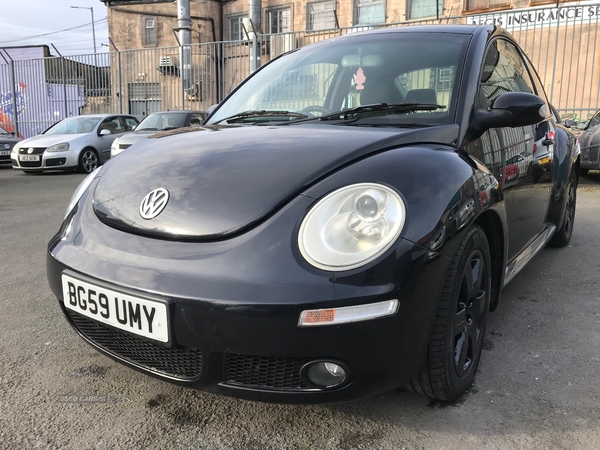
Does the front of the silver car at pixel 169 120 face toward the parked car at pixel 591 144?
no

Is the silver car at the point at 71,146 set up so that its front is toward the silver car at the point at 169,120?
no

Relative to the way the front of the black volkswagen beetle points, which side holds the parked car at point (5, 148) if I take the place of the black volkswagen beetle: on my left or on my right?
on my right

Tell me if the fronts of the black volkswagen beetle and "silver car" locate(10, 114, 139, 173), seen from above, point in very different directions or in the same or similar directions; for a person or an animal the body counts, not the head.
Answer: same or similar directions

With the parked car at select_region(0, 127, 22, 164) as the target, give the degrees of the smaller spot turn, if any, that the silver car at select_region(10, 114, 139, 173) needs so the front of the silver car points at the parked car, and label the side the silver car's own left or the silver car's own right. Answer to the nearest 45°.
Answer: approximately 90° to the silver car's own right

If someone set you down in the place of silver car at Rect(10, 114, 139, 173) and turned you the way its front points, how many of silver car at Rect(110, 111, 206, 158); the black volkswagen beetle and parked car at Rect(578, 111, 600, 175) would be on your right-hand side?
0

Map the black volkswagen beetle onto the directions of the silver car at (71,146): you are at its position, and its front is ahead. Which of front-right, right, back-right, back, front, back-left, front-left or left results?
front-left

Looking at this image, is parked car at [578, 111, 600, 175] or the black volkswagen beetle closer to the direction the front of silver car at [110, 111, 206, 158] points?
the black volkswagen beetle

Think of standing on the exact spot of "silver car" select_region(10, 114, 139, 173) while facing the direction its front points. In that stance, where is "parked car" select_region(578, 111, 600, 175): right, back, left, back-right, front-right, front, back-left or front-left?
left

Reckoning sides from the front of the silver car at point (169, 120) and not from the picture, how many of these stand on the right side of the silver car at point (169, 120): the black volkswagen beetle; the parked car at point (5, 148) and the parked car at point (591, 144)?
1

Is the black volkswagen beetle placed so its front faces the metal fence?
no

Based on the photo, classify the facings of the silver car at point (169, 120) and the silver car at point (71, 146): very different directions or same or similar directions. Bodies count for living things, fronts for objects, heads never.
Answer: same or similar directions

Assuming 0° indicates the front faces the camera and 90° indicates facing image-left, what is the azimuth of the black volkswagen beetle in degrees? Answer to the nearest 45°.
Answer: approximately 45°

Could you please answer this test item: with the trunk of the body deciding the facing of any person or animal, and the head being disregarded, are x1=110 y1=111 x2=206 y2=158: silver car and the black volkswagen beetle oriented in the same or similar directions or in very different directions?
same or similar directions

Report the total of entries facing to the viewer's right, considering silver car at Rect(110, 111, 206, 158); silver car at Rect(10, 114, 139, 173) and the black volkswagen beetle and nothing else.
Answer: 0

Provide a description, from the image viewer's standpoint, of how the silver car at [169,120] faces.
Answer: facing the viewer and to the left of the viewer
